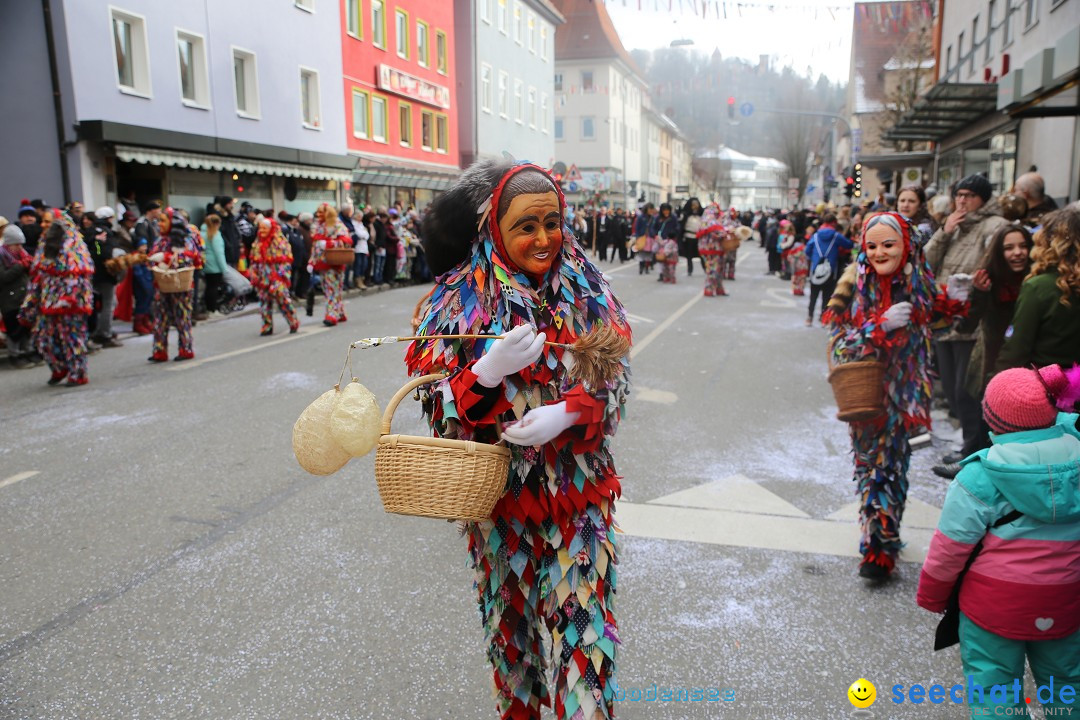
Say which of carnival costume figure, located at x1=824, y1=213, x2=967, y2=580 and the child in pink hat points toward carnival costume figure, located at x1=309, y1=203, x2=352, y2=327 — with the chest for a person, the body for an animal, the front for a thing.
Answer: the child in pink hat

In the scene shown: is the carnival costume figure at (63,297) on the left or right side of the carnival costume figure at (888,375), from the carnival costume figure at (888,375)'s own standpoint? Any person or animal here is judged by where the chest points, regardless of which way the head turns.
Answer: on its right

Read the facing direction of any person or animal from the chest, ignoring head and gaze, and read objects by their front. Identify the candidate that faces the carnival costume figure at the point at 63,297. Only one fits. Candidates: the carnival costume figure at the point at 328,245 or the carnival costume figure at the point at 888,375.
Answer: the carnival costume figure at the point at 328,245

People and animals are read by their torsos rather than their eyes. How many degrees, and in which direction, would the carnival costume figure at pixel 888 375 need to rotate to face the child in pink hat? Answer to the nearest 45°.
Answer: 0° — it already faces them

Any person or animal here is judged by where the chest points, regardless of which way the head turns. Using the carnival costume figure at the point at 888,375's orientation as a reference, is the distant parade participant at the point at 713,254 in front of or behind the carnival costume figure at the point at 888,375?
behind

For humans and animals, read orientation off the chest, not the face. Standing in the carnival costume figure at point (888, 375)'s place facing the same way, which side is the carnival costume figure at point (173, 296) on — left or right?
on its right

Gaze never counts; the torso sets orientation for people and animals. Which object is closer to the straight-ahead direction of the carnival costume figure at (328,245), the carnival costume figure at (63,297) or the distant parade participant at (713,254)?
the carnival costume figure

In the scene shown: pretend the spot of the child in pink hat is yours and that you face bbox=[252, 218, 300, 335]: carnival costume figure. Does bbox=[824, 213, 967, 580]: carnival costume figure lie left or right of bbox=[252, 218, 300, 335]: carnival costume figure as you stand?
right

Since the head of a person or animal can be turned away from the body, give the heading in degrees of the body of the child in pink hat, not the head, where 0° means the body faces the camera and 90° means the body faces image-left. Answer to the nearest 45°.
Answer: approximately 135°

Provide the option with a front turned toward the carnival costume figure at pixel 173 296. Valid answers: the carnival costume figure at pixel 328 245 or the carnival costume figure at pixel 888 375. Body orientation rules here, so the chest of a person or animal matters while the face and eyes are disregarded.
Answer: the carnival costume figure at pixel 328 245

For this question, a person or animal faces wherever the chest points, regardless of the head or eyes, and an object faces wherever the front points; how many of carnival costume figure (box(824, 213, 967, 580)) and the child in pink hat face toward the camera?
1

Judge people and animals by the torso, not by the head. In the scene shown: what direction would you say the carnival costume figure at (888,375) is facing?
toward the camera

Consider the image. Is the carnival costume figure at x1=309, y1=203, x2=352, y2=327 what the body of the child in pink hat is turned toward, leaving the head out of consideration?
yes
